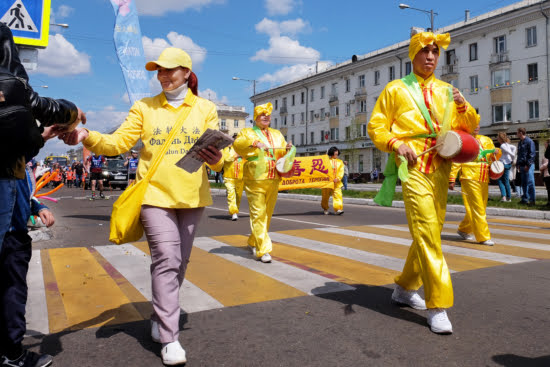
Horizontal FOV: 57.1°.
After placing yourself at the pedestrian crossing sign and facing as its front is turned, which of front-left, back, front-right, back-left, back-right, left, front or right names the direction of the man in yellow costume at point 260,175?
left

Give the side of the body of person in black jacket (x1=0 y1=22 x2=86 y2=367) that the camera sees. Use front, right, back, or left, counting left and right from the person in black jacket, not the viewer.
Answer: right

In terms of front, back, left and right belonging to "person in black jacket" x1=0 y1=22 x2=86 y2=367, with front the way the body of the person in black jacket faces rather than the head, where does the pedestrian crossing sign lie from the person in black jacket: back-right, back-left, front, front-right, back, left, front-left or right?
left

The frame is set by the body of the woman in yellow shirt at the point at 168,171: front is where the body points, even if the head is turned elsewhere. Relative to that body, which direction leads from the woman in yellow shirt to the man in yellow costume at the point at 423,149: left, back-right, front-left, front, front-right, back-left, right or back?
left

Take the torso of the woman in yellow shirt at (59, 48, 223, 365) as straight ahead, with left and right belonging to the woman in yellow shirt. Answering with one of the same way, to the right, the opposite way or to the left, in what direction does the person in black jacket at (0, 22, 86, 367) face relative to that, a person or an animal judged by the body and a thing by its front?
to the left

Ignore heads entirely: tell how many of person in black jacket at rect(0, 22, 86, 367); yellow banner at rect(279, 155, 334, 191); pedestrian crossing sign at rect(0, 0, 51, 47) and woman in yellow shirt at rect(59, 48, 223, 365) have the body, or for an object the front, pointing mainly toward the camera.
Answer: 3

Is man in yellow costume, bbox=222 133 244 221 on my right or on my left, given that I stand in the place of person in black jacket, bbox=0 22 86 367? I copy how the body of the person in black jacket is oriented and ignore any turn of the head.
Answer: on my left

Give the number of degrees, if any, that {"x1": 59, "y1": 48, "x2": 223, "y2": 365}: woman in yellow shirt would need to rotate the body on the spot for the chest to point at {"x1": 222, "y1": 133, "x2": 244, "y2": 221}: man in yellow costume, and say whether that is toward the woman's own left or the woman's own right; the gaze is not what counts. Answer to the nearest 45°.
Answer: approximately 180°

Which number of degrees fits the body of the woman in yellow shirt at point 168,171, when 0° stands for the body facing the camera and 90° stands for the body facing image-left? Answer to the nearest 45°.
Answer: approximately 0°
